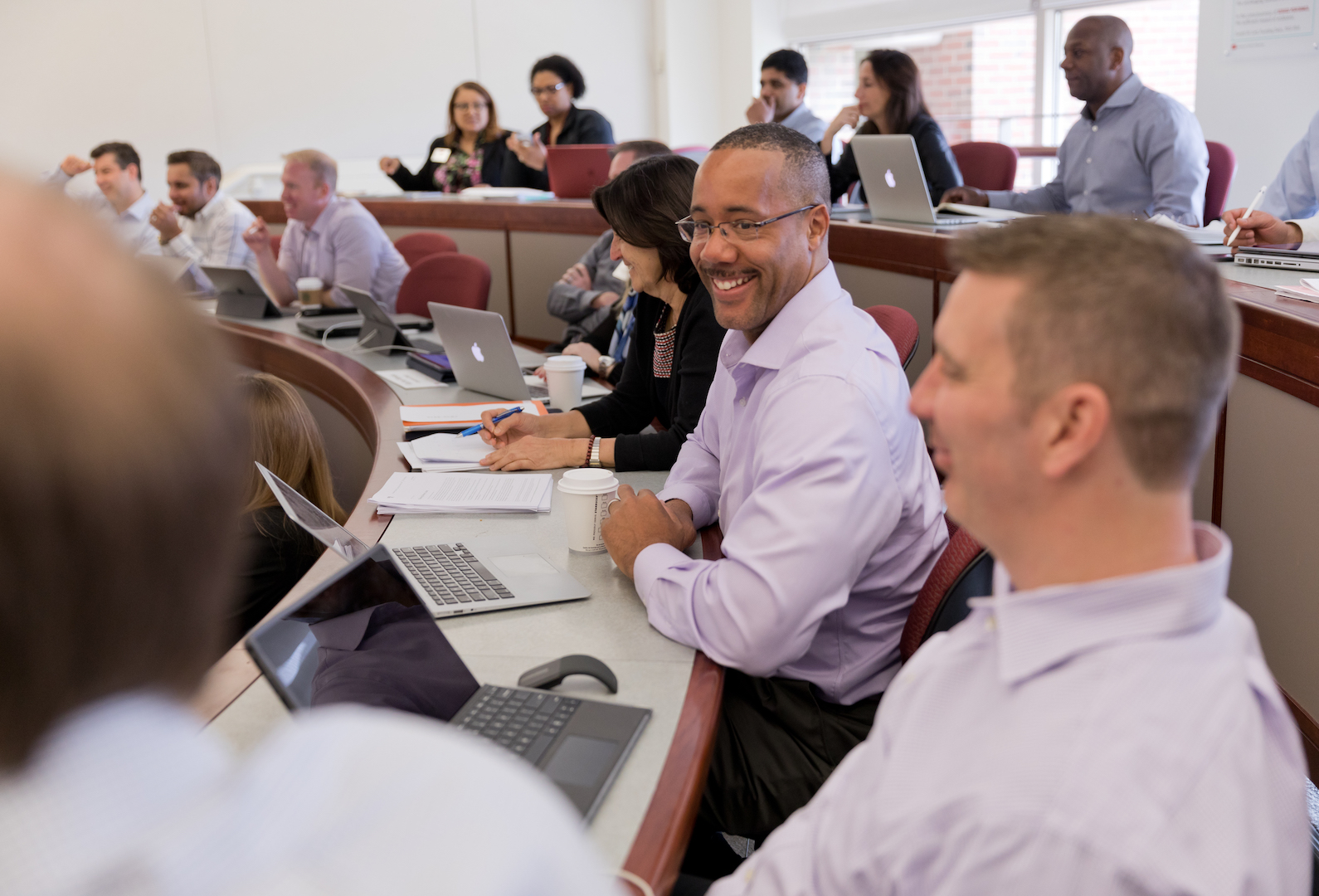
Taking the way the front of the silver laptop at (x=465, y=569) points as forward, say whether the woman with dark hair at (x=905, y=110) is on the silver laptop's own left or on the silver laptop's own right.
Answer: on the silver laptop's own left

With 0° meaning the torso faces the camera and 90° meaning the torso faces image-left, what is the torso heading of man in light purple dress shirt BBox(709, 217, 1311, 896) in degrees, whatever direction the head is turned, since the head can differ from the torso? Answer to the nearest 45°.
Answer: approximately 90°

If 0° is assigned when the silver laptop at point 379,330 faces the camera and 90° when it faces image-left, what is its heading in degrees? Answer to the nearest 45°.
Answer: approximately 225°

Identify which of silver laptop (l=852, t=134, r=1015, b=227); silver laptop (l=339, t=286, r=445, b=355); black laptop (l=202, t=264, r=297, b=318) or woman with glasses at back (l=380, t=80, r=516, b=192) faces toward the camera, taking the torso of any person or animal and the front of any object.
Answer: the woman with glasses at back

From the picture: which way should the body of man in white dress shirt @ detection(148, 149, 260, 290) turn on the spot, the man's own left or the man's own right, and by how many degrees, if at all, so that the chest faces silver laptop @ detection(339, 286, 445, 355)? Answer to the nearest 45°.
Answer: approximately 45° to the man's own left

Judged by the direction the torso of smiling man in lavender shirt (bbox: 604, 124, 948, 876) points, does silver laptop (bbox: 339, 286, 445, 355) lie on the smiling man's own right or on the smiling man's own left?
on the smiling man's own right

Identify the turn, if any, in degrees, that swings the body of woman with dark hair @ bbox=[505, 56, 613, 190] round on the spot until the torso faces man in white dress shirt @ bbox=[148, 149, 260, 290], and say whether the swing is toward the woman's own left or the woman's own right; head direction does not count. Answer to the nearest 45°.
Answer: approximately 45° to the woman's own right

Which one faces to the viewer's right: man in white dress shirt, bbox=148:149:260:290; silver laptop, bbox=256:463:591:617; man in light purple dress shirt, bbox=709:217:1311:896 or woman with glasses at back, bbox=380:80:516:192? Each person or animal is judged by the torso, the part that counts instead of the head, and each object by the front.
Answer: the silver laptop

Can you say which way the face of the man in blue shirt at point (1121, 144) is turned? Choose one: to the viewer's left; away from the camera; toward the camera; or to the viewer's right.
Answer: to the viewer's left

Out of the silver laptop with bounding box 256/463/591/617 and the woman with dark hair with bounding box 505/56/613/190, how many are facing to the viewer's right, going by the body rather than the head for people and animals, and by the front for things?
1
